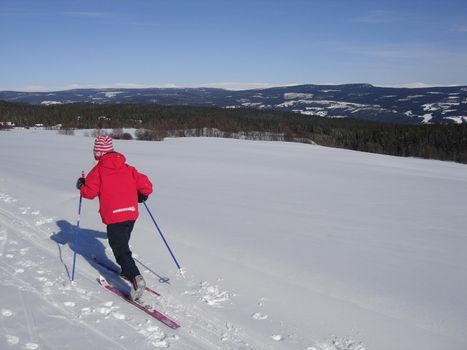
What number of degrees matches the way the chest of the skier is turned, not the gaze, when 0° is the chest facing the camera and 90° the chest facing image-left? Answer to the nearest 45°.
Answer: approximately 135°

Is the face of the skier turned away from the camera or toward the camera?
away from the camera
